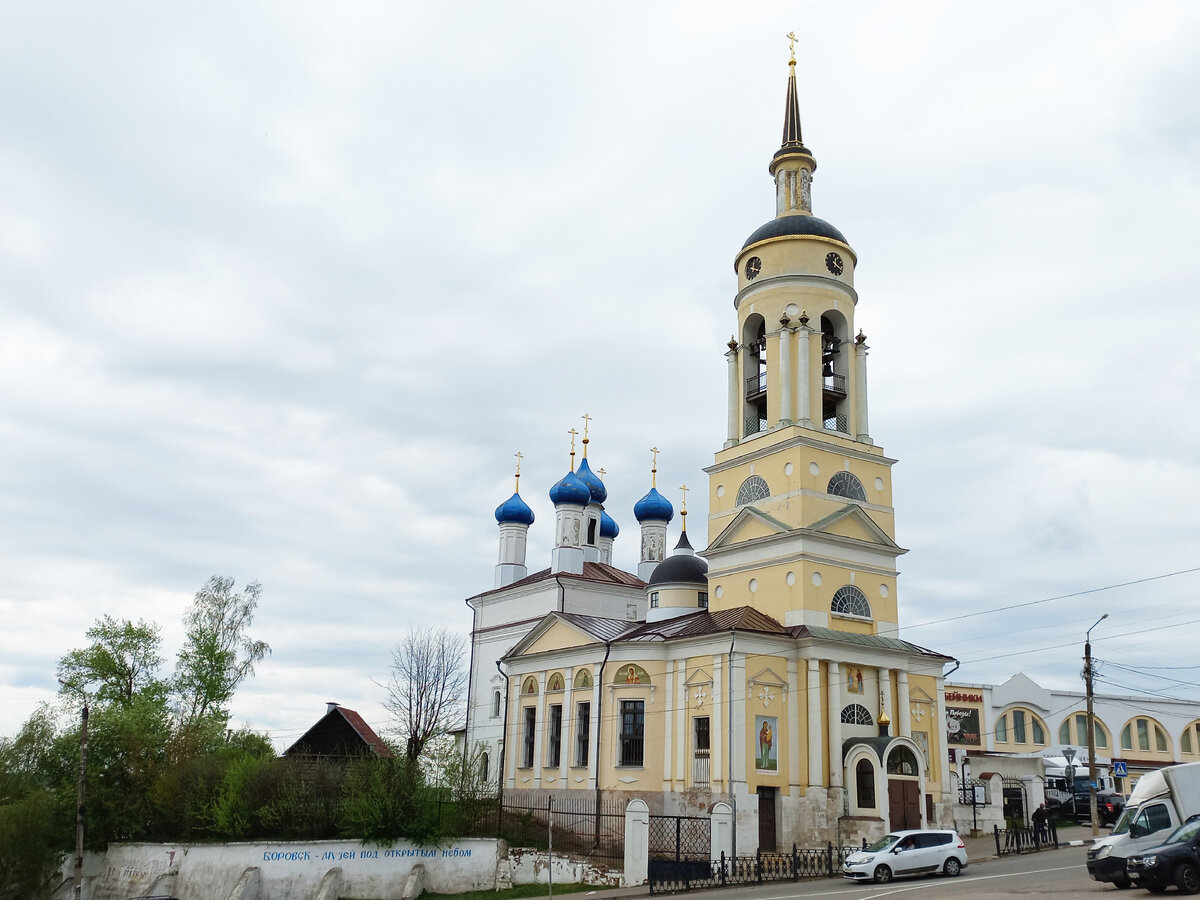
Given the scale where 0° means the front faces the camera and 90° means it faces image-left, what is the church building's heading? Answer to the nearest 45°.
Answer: approximately 315°

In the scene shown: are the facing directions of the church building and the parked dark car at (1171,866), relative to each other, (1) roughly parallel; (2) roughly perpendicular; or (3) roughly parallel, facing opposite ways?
roughly perpendicular

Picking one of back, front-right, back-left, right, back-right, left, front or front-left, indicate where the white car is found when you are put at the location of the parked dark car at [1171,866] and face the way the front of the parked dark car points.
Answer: right

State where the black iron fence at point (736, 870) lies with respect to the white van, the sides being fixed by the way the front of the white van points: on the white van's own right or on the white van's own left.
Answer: on the white van's own right

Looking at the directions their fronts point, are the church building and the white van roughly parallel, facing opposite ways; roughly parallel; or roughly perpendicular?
roughly perpendicular

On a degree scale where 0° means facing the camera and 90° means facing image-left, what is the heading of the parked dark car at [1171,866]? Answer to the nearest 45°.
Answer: approximately 45°

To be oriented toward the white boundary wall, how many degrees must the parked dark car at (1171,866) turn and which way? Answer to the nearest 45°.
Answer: approximately 45° to its right

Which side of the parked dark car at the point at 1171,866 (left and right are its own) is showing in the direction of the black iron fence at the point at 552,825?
right
